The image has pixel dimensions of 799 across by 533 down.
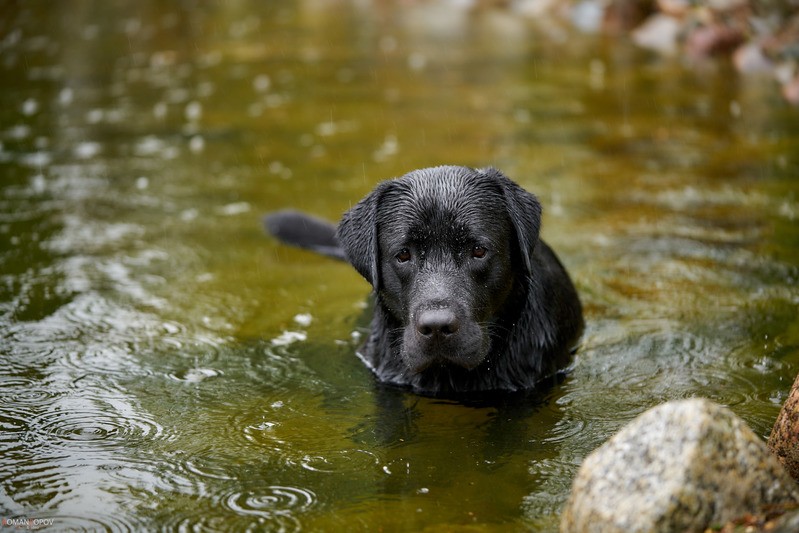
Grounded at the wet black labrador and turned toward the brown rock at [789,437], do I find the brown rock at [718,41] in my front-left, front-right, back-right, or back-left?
back-left

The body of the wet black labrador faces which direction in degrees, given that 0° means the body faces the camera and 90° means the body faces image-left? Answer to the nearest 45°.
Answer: approximately 0°

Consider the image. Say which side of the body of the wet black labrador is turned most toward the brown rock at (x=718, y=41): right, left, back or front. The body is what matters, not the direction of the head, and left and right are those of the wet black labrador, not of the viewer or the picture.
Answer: back

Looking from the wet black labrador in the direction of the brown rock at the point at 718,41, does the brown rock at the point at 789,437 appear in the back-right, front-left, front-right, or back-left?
back-right

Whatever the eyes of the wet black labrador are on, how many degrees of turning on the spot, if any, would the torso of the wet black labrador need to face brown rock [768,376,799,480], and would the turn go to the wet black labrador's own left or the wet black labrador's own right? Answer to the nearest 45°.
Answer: approximately 45° to the wet black labrador's own left

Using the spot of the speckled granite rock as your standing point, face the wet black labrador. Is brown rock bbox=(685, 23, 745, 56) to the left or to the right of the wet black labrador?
right
